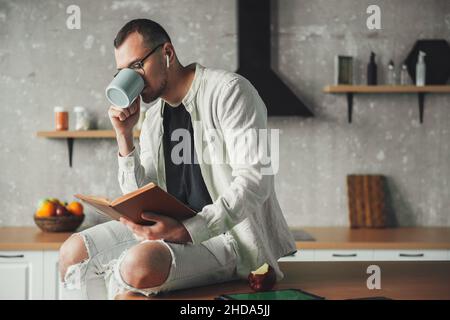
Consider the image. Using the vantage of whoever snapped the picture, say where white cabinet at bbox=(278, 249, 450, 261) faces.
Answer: facing the viewer

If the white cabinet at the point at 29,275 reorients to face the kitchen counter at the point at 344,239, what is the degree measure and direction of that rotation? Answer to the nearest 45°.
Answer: approximately 90° to its left

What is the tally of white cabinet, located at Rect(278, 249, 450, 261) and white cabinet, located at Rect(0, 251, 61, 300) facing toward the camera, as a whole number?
2

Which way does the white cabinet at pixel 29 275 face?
toward the camera

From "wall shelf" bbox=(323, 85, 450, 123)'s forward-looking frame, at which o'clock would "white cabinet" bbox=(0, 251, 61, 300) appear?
The white cabinet is roughly at 2 o'clock from the wall shelf.

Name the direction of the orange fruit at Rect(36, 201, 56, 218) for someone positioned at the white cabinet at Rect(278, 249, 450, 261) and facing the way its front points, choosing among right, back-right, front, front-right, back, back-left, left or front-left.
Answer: right

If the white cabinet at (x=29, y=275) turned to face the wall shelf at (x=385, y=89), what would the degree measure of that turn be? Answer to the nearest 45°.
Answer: approximately 90° to its left

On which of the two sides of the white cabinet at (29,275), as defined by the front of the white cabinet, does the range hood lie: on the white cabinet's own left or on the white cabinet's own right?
on the white cabinet's own left

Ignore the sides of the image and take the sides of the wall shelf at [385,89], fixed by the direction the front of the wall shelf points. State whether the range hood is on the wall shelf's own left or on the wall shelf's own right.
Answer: on the wall shelf's own right

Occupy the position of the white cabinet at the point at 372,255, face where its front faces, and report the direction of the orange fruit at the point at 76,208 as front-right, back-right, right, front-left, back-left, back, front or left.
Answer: right

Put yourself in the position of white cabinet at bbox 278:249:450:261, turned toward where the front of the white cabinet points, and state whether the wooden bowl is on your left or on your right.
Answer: on your right

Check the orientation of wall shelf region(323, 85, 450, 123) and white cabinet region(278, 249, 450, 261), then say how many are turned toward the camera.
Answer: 2

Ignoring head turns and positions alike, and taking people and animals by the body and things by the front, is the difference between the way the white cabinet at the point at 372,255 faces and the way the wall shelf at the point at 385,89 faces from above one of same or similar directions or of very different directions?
same or similar directions
